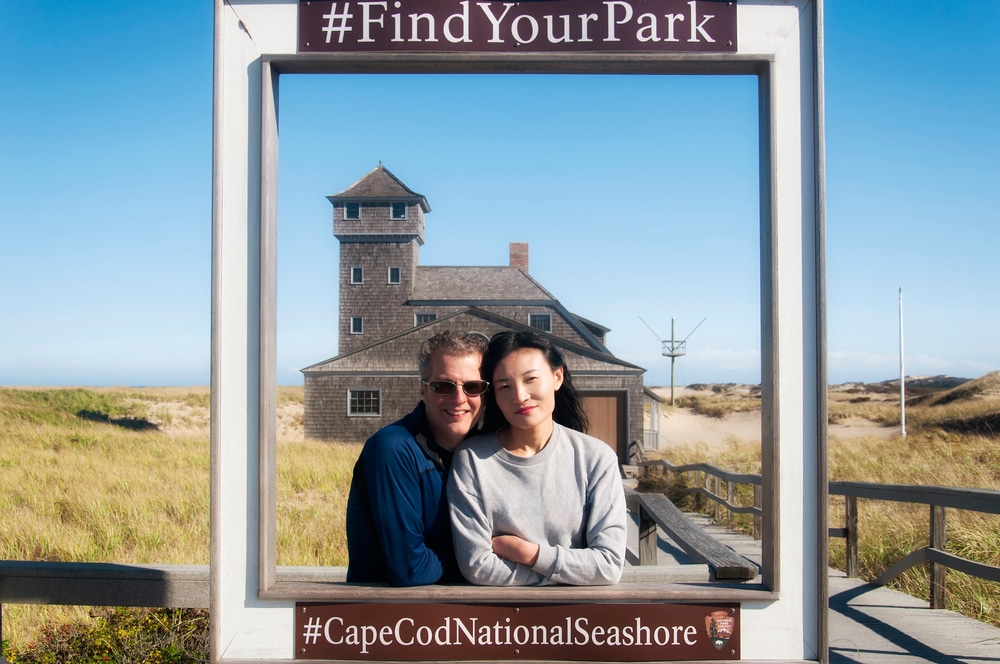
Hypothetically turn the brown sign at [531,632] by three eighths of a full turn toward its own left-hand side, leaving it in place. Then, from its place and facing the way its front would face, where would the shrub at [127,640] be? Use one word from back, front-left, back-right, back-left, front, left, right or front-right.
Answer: left

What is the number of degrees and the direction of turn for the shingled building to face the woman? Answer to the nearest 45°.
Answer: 0° — it already faces them

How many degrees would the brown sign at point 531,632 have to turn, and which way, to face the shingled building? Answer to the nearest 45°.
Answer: approximately 180°

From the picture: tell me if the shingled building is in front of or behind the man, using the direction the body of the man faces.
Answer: behind
